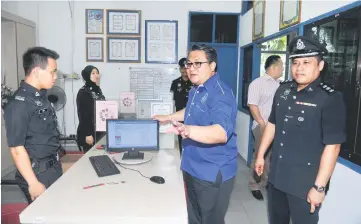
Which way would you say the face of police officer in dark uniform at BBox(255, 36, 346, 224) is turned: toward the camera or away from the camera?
toward the camera

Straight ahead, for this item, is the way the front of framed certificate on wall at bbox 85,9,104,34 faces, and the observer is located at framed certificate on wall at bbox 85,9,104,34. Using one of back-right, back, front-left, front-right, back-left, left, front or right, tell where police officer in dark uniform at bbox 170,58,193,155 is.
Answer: front-left

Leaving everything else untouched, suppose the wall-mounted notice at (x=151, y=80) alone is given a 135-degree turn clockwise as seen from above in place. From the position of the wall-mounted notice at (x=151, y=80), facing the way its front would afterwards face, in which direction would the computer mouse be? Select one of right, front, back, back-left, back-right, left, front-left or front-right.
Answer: back-left

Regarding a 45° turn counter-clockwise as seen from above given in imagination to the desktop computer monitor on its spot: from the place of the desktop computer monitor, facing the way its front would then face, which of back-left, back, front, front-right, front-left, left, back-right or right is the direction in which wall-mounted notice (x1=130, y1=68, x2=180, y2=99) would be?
back-left

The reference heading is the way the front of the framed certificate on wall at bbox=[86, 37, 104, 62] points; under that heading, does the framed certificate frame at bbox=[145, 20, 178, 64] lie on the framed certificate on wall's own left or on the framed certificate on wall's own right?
on the framed certificate on wall's own left

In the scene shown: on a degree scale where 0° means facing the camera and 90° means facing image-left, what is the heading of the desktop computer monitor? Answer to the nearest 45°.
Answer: approximately 0°

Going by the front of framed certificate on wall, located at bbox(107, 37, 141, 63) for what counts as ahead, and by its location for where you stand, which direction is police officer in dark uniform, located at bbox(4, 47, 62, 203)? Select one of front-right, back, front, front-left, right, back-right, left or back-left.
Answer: front

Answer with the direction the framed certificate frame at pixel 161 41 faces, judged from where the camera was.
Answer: facing the viewer

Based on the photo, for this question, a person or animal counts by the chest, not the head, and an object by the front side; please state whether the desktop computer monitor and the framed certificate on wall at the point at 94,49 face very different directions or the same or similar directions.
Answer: same or similar directions

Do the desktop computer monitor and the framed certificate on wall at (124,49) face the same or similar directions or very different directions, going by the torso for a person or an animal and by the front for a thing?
same or similar directions

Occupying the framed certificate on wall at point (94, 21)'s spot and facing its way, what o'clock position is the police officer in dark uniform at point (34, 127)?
The police officer in dark uniform is roughly at 12 o'clock from the framed certificate on wall.

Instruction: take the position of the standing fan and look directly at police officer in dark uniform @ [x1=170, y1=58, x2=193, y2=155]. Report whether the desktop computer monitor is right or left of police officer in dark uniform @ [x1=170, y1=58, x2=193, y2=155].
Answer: right

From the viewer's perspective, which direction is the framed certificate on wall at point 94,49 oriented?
toward the camera

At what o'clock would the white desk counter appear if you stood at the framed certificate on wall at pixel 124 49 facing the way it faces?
The white desk counter is roughly at 12 o'clock from the framed certificate on wall.

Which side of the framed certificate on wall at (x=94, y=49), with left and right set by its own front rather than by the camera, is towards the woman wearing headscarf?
front
